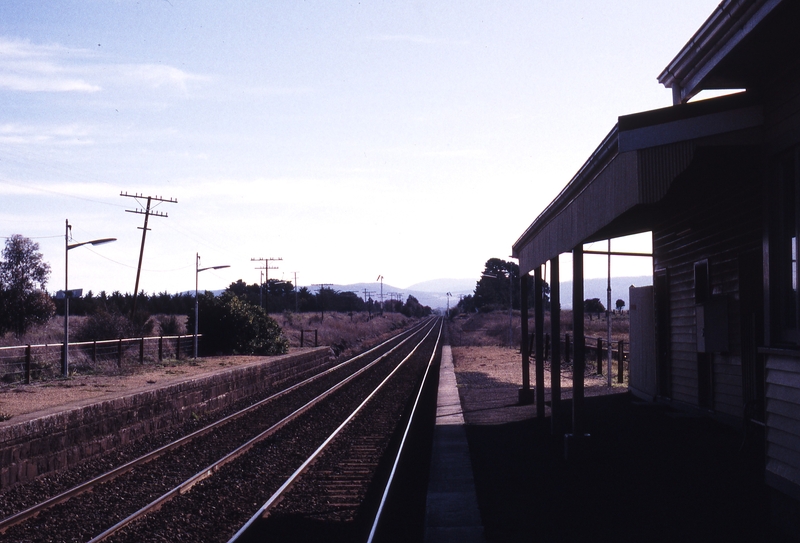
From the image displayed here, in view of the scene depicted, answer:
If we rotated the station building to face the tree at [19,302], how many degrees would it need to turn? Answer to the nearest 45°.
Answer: approximately 45° to its right

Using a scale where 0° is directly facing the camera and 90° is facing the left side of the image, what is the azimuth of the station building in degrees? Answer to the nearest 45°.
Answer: approximately 90°

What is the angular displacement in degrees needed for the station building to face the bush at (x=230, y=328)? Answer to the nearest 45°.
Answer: approximately 45° to its right

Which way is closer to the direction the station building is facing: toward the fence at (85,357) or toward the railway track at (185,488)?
the railway track

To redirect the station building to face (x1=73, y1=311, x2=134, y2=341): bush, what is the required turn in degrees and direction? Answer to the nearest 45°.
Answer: approximately 45° to its right
